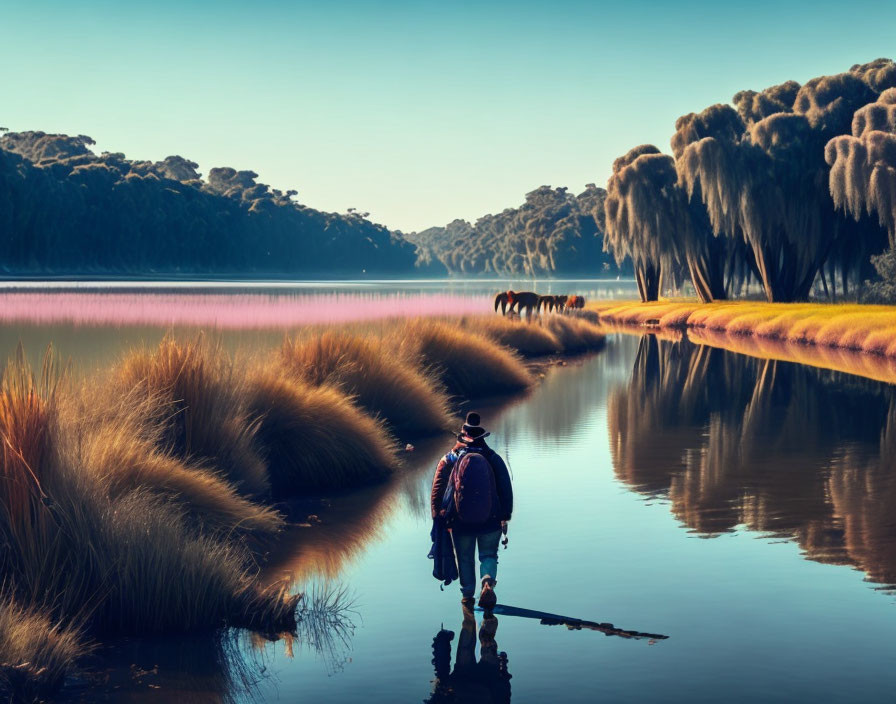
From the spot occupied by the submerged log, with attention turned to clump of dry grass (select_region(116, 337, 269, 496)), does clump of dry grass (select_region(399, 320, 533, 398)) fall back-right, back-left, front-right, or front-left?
front-right

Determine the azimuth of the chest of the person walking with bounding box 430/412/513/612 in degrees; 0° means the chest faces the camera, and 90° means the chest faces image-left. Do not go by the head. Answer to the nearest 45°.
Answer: approximately 180°

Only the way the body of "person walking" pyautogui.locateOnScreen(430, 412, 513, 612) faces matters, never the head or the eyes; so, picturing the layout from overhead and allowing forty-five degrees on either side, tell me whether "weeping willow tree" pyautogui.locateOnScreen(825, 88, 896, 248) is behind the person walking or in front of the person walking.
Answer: in front

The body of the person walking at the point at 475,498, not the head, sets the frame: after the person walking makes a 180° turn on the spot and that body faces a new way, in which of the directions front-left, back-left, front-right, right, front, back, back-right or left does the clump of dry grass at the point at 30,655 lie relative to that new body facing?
front-right

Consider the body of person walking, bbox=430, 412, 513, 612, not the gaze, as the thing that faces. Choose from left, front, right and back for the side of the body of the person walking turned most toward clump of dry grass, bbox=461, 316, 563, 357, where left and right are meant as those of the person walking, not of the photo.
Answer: front

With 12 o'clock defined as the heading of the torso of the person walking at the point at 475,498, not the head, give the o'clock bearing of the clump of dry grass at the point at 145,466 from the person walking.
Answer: The clump of dry grass is roughly at 10 o'clock from the person walking.

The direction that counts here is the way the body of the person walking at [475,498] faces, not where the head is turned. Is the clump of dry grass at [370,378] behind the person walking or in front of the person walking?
in front

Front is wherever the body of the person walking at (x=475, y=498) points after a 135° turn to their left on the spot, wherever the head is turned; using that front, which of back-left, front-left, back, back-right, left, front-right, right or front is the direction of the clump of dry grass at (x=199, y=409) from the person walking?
right

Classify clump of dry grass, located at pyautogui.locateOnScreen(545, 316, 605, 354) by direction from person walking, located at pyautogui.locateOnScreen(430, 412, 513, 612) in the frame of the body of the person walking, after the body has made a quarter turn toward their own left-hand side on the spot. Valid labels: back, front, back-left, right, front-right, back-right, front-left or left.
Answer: right
